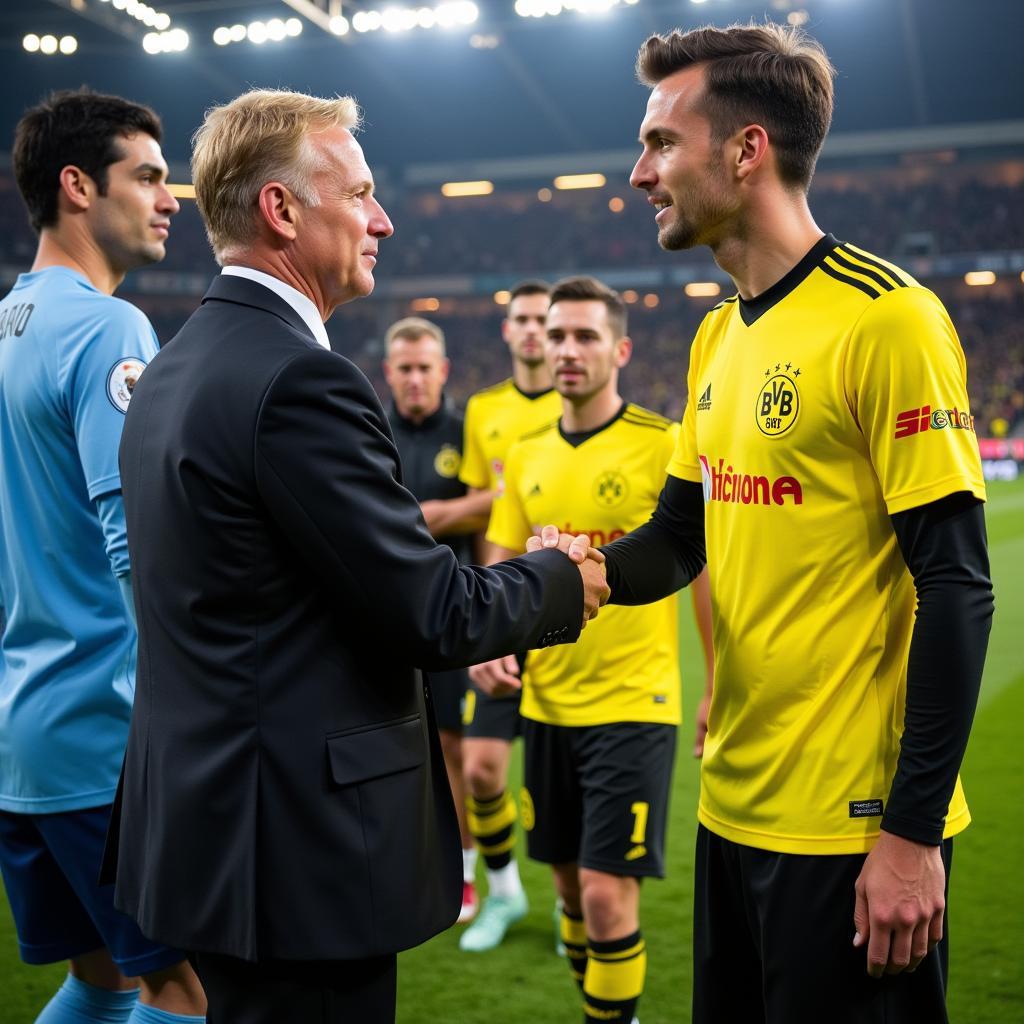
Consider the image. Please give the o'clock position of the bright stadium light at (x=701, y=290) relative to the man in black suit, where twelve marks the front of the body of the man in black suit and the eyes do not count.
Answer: The bright stadium light is roughly at 11 o'clock from the man in black suit.

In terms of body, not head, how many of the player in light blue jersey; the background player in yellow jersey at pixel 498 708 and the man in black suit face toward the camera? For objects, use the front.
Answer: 1

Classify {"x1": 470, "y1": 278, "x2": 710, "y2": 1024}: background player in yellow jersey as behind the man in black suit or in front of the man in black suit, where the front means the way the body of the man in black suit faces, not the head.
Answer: in front

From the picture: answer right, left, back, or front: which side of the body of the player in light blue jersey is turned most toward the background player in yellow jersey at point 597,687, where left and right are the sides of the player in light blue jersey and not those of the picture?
front

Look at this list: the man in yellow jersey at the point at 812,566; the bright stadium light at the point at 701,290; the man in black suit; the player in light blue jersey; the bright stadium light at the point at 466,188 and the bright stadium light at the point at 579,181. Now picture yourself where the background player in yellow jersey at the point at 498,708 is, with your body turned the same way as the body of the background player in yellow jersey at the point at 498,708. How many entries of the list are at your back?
3

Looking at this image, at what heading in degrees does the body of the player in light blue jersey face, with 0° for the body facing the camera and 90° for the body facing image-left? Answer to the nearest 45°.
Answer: approximately 225°

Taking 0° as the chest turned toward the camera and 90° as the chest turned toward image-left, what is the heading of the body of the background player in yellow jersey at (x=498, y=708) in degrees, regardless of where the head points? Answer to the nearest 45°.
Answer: approximately 0°

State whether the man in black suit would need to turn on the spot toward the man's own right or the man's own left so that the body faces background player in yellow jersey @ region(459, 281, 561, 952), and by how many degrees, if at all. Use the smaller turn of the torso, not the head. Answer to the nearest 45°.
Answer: approximately 45° to the man's own left

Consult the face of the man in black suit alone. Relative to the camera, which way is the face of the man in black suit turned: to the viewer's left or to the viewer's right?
to the viewer's right

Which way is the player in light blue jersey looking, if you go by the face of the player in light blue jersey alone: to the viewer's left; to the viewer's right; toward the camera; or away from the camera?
to the viewer's right

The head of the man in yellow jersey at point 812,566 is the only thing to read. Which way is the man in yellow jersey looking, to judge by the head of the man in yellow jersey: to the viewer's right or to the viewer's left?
to the viewer's left

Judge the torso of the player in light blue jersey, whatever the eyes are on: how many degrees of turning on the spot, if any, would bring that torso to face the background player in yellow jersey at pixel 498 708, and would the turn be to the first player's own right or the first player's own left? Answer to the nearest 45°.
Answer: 0° — they already face them
